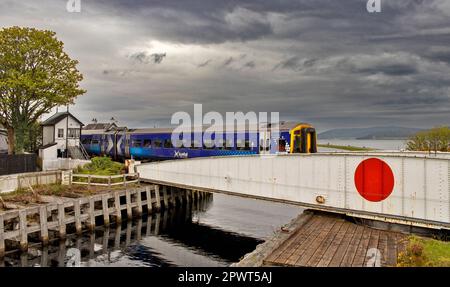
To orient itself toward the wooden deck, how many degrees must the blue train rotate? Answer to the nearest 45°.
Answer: approximately 45° to its right

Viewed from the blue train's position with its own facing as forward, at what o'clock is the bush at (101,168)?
The bush is roughly at 5 o'clock from the blue train.

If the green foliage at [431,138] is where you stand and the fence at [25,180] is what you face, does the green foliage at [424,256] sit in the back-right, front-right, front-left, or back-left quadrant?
front-left

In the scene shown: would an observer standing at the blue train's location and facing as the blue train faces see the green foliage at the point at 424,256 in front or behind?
in front

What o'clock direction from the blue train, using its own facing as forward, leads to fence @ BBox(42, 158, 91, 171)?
The fence is roughly at 5 o'clock from the blue train.

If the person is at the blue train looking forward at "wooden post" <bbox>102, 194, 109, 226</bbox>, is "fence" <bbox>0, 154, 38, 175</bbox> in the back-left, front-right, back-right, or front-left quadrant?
front-right

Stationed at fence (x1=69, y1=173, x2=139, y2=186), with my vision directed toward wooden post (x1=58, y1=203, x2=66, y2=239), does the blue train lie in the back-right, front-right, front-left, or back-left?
back-left

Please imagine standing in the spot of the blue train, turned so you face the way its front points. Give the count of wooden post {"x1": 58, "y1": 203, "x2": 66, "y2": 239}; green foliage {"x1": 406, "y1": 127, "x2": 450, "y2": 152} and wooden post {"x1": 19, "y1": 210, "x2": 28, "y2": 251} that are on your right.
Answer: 2
